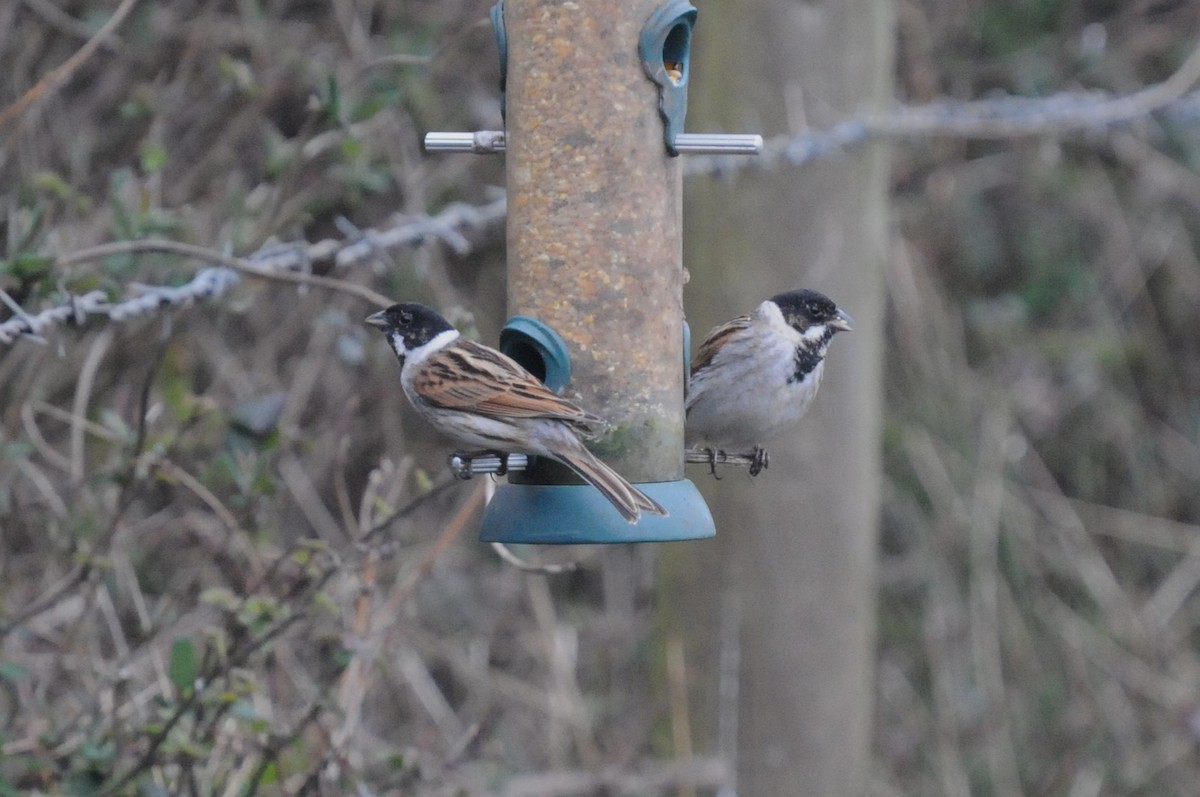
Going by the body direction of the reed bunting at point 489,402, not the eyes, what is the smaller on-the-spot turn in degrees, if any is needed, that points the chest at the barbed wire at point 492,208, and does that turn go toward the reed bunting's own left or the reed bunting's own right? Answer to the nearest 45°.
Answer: approximately 90° to the reed bunting's own right

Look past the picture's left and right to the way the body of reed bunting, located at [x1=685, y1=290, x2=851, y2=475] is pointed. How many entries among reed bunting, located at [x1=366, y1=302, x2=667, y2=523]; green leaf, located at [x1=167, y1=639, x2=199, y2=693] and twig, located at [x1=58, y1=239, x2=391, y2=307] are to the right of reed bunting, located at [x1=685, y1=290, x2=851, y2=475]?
3

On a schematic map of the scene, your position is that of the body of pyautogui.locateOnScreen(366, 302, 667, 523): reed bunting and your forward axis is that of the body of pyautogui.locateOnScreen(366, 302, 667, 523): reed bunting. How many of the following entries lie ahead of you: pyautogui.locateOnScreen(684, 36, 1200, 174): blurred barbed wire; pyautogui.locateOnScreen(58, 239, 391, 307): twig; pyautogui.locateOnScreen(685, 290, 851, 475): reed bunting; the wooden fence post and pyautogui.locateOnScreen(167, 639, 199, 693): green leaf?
2

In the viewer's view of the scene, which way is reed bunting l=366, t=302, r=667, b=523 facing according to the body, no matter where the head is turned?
to the viewer's left

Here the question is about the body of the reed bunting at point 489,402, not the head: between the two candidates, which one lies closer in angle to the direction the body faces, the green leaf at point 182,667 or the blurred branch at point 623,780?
the green leaf

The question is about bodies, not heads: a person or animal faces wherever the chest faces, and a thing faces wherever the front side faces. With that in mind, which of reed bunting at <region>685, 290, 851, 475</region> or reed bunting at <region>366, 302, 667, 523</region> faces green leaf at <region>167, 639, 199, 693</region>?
reed bunting at <region>366, 302, 667, 523</region>

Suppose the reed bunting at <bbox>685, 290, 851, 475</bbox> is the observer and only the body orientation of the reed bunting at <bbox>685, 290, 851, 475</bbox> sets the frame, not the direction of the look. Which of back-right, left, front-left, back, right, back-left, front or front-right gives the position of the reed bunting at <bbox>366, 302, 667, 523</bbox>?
right

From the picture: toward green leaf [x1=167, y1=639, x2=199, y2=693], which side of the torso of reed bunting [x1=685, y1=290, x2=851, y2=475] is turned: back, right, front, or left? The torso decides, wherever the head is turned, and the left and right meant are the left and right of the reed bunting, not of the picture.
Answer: right

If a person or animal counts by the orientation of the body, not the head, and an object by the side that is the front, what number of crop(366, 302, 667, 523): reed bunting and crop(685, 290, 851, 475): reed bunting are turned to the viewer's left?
1

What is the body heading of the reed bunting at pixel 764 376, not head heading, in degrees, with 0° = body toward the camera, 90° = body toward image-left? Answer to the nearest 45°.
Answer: approximately 315°

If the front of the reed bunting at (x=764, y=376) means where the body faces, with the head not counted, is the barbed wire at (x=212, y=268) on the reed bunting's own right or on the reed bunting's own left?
on the reed bunting's own right

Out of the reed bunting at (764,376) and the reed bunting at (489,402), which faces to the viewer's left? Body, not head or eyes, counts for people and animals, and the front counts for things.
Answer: the reed bunting at (489,402)

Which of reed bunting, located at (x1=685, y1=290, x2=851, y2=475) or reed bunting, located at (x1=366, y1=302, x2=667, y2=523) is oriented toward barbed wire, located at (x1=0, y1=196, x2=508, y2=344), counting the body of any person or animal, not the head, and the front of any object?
reed bunting, located at (x1=366, y1=302, x2=667, y2=523)
